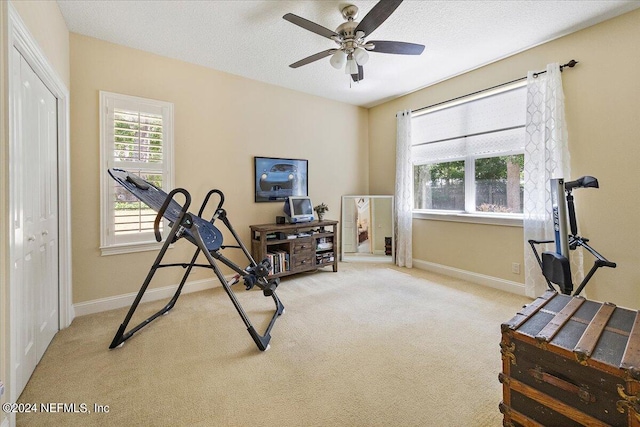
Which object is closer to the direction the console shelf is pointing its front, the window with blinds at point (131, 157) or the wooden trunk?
the wooden trunk

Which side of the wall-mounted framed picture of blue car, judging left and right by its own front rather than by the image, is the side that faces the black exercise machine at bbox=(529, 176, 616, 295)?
front

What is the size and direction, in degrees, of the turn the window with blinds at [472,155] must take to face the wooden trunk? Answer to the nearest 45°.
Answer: approximately 45° to its left

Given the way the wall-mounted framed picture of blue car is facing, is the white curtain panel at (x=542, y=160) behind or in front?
in front

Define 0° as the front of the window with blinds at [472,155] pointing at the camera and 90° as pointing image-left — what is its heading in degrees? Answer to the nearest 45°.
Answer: approximately 45°

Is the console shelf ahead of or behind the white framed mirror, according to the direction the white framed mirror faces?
ahead

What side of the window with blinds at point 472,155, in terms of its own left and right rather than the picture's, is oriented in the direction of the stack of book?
front

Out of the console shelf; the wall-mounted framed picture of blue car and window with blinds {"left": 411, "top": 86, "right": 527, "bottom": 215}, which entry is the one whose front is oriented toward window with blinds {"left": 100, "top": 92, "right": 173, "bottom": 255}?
window with blinds {"left": 411, "top": 86, "right": 527, "bottom": 215}

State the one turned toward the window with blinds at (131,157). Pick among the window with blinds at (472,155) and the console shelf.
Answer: the window with blinds at (472,155)

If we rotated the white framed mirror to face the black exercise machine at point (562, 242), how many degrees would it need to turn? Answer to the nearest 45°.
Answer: approximately 45° to its left

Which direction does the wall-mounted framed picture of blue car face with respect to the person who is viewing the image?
facing the viewer and to the right of the viewer
